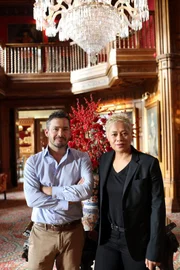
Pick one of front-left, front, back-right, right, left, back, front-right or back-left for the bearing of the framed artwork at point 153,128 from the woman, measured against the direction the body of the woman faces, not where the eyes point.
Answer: back-right

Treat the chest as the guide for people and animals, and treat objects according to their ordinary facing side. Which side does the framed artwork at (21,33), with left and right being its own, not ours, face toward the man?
front

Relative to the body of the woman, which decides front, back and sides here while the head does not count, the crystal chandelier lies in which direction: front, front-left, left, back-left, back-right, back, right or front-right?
back-right

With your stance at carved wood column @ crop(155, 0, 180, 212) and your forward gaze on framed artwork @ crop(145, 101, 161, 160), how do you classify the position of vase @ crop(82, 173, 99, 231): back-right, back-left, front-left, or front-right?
back-left

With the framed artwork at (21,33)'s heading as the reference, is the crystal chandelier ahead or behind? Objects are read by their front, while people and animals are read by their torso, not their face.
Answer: ahead

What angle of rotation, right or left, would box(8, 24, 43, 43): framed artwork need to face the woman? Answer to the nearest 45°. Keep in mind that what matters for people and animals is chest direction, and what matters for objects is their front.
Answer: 0° — it already faces them

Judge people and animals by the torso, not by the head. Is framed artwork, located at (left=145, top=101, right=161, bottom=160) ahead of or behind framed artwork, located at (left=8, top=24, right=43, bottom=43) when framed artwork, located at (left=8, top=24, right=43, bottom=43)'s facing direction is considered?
ahead

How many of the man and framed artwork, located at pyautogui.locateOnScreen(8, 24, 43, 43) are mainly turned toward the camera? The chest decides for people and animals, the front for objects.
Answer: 2

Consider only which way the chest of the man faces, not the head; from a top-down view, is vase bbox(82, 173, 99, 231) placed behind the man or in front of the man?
behind

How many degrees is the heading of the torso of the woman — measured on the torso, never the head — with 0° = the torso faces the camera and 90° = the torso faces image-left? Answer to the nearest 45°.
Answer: approximately 45°
